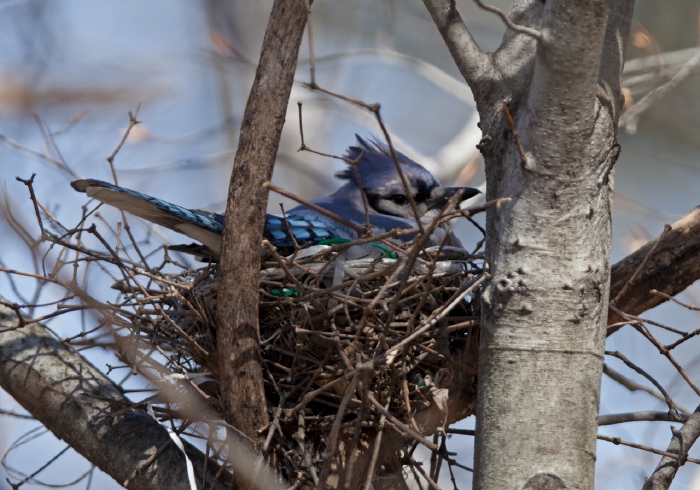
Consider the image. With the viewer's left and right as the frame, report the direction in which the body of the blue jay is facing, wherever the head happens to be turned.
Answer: facing to the right of the viewer
